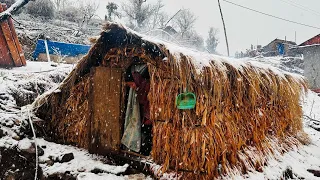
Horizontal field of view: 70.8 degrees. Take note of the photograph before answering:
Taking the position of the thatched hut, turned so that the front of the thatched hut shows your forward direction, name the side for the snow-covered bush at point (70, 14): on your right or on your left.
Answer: on your right

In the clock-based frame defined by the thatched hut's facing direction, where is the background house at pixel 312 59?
The background house is roughly at 6 o'clock from the thatched hut.

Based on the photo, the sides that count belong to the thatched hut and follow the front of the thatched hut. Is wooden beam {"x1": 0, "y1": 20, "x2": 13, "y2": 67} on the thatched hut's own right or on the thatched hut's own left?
on the thatched hut's own right

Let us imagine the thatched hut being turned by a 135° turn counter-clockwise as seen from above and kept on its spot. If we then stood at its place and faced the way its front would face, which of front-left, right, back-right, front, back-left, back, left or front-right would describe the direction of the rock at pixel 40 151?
back

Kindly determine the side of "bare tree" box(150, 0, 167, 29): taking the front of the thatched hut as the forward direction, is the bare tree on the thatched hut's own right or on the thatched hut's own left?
on the thatched hut's own right

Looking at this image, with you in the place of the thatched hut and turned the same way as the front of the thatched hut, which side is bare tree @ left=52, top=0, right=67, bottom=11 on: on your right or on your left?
on your right

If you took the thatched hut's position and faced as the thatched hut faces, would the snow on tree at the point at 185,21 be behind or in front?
behind

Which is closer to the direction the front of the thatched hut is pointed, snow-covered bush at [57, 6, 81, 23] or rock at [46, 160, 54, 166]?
the rock

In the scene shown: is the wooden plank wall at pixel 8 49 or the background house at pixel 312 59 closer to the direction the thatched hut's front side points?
the wooden plank wall

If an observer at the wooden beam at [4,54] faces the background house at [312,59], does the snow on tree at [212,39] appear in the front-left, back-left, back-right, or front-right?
front-left

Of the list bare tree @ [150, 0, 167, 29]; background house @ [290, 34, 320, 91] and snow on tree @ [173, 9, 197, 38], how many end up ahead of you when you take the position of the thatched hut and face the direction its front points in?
0

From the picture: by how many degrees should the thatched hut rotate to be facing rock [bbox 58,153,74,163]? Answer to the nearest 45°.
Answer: approximately 45° to its right

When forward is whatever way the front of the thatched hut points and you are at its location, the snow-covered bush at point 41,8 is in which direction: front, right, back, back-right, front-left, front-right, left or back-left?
right

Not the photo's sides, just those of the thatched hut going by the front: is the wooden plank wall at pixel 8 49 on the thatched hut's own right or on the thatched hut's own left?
on the thatched hut's own right

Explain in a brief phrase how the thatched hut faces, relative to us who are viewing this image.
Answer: facing the viewer and to the left of the viewer
